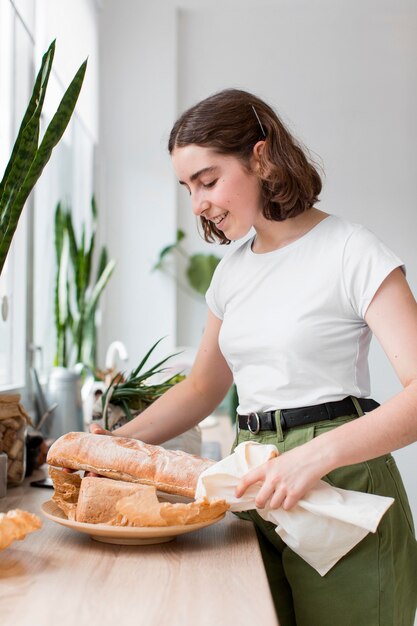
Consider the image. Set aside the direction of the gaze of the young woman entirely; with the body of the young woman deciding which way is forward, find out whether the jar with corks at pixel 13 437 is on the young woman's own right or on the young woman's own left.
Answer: on the young woman's own right

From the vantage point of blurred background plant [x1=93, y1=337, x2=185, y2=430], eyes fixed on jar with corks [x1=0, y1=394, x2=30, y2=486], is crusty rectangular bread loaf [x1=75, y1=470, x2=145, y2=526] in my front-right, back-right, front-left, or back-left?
front-left

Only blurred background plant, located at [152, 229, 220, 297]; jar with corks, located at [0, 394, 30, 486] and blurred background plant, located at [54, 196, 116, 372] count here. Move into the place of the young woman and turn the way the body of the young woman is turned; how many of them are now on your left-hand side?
0

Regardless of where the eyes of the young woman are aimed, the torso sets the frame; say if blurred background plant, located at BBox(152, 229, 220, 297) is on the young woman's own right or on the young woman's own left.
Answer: on the young woman's own right

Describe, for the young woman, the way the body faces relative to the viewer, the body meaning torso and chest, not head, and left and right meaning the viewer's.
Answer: facing the viewer and to the left of the viewer

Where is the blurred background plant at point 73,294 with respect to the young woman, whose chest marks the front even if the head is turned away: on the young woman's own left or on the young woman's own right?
on the young woman's own right

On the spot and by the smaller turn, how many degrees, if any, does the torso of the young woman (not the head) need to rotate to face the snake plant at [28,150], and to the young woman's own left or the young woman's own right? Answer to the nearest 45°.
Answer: approximately 45° to the young woman's own right
